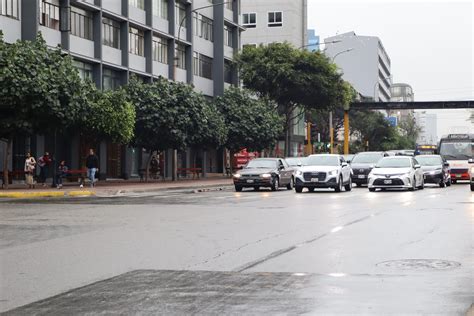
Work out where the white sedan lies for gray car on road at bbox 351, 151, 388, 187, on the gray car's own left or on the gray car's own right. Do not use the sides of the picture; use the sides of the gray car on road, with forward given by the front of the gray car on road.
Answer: on the gray car's own left

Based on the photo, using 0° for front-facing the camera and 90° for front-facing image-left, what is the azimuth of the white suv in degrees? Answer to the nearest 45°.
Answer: approximately 45°

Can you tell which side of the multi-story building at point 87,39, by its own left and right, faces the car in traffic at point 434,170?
front

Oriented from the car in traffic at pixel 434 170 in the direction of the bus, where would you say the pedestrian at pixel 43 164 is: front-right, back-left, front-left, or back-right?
back-left

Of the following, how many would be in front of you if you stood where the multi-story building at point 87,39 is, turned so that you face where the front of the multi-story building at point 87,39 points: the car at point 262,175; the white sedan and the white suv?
3

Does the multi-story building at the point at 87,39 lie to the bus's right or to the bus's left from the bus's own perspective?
on its right

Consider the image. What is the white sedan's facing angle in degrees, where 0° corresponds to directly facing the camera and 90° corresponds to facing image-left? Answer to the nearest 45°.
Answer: approximately 45°

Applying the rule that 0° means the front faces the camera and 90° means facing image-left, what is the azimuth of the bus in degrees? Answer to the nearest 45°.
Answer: approximately 0°

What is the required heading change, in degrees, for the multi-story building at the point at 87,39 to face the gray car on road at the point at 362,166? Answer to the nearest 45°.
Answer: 0° — it already faces it

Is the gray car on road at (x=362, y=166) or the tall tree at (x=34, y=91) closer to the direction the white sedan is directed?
the tall tree
